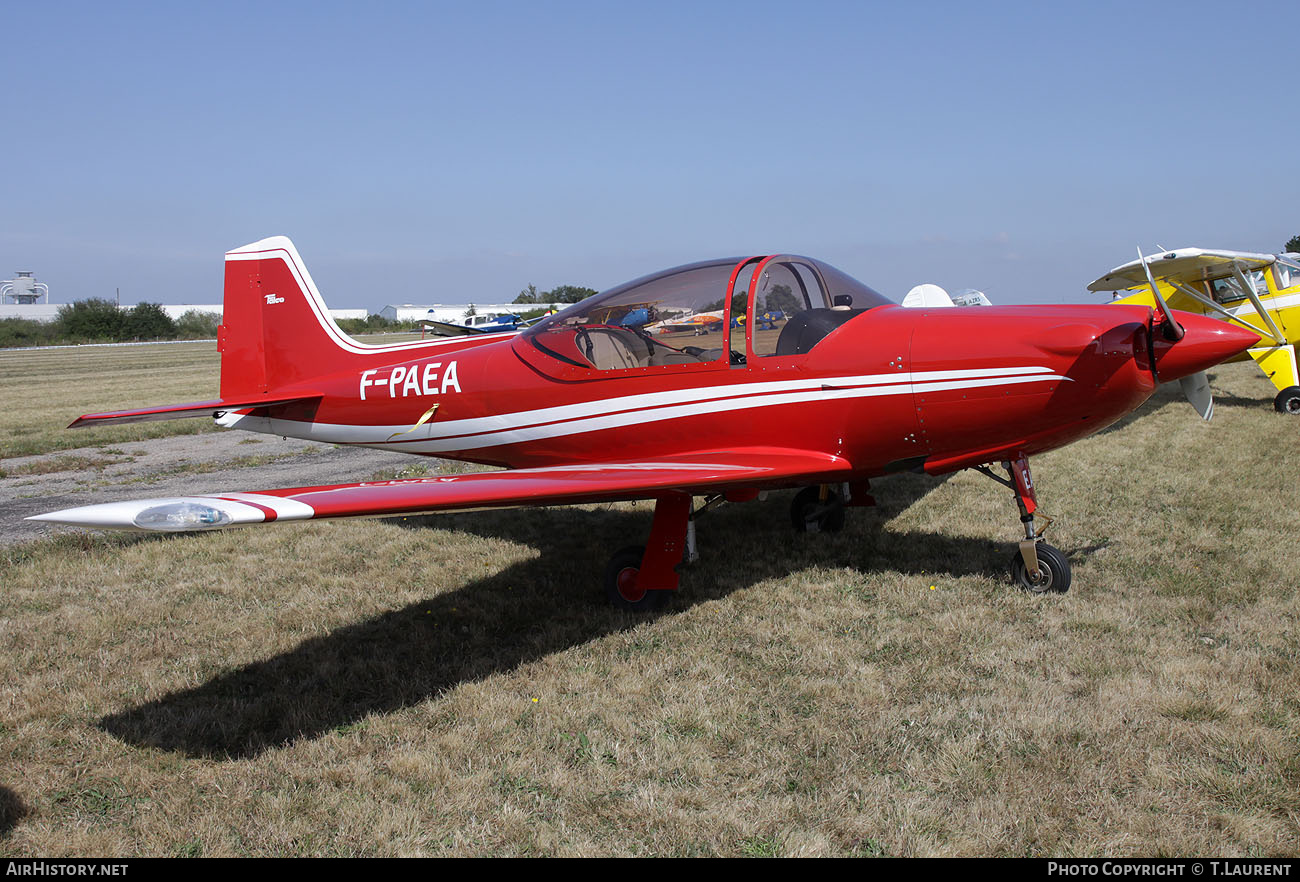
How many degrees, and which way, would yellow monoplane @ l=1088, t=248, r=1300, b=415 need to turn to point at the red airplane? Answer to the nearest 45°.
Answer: approximately 45° to its right

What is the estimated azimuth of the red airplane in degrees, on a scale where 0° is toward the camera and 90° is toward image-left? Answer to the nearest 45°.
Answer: approximately 315°

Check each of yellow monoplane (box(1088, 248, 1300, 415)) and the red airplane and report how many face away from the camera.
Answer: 0
